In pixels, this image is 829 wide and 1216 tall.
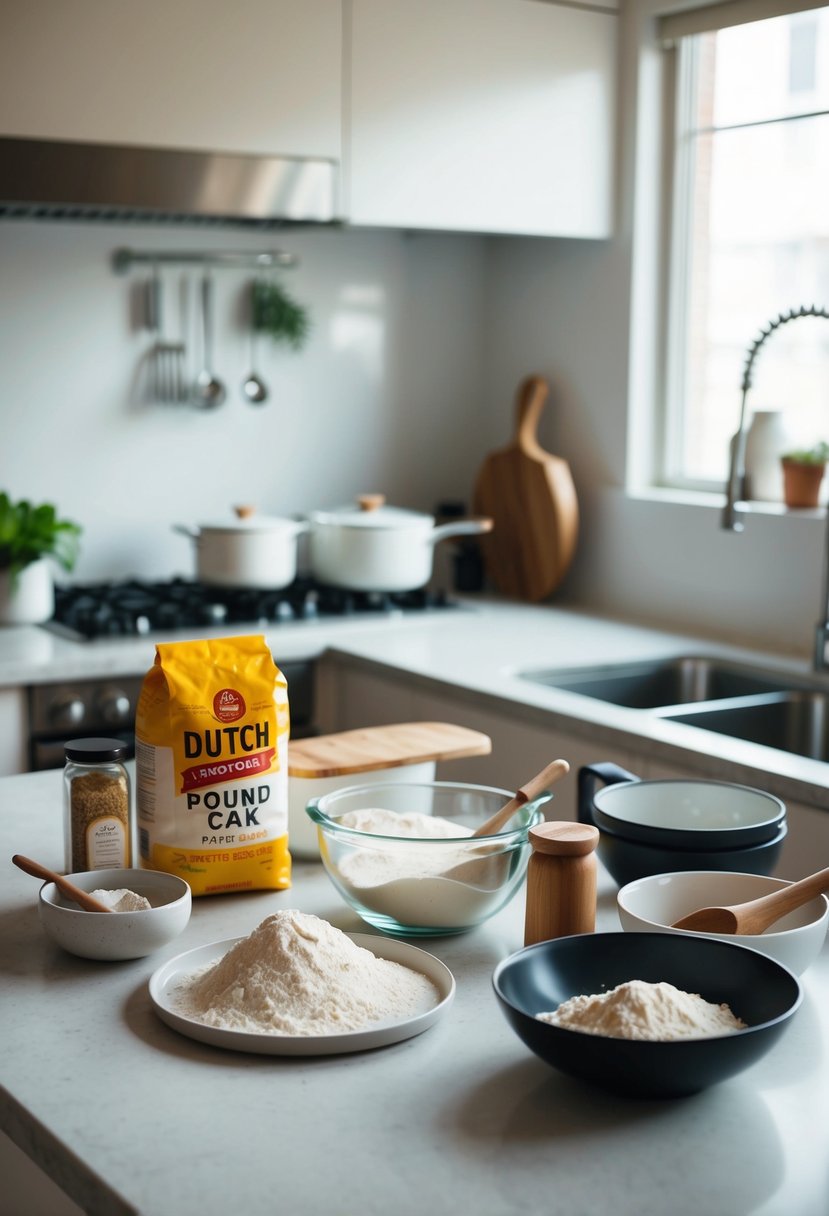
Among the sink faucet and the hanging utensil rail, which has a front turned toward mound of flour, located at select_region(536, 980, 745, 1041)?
the hanging utensil rail

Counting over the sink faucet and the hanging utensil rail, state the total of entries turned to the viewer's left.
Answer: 1

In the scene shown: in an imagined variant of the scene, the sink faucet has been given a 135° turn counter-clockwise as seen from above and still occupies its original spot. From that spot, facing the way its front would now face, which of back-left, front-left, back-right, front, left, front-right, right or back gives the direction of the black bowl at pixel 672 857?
front-right

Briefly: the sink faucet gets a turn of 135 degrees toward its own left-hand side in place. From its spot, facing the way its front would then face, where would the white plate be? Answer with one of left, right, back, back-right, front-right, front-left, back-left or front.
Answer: front-right

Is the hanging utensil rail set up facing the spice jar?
yes

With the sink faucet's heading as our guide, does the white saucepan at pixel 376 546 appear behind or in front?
in front

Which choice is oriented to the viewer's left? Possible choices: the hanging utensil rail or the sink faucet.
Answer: the sink faucet

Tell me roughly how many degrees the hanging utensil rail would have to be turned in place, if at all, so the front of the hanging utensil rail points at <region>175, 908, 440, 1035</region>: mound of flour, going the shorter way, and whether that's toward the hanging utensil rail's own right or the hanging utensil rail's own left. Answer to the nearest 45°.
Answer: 0° — it already faces it

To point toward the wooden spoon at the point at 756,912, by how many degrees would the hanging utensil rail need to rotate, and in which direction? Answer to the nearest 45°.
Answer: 0° — it already faces it

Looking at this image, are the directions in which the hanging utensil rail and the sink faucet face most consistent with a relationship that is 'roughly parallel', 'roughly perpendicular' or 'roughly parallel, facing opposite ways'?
roughly perpendicular

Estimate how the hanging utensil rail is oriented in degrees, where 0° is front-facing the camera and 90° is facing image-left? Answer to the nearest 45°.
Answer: approximately 0°

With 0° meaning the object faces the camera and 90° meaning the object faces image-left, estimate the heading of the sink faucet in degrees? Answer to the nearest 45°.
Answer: approximately 90°

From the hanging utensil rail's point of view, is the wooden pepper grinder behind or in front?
in front

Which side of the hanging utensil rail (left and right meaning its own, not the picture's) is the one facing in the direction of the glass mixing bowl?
front

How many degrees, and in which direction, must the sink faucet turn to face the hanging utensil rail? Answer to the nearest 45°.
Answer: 0° — it already faces it

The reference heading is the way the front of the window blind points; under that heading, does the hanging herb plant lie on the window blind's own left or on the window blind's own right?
on the window blind's own right
